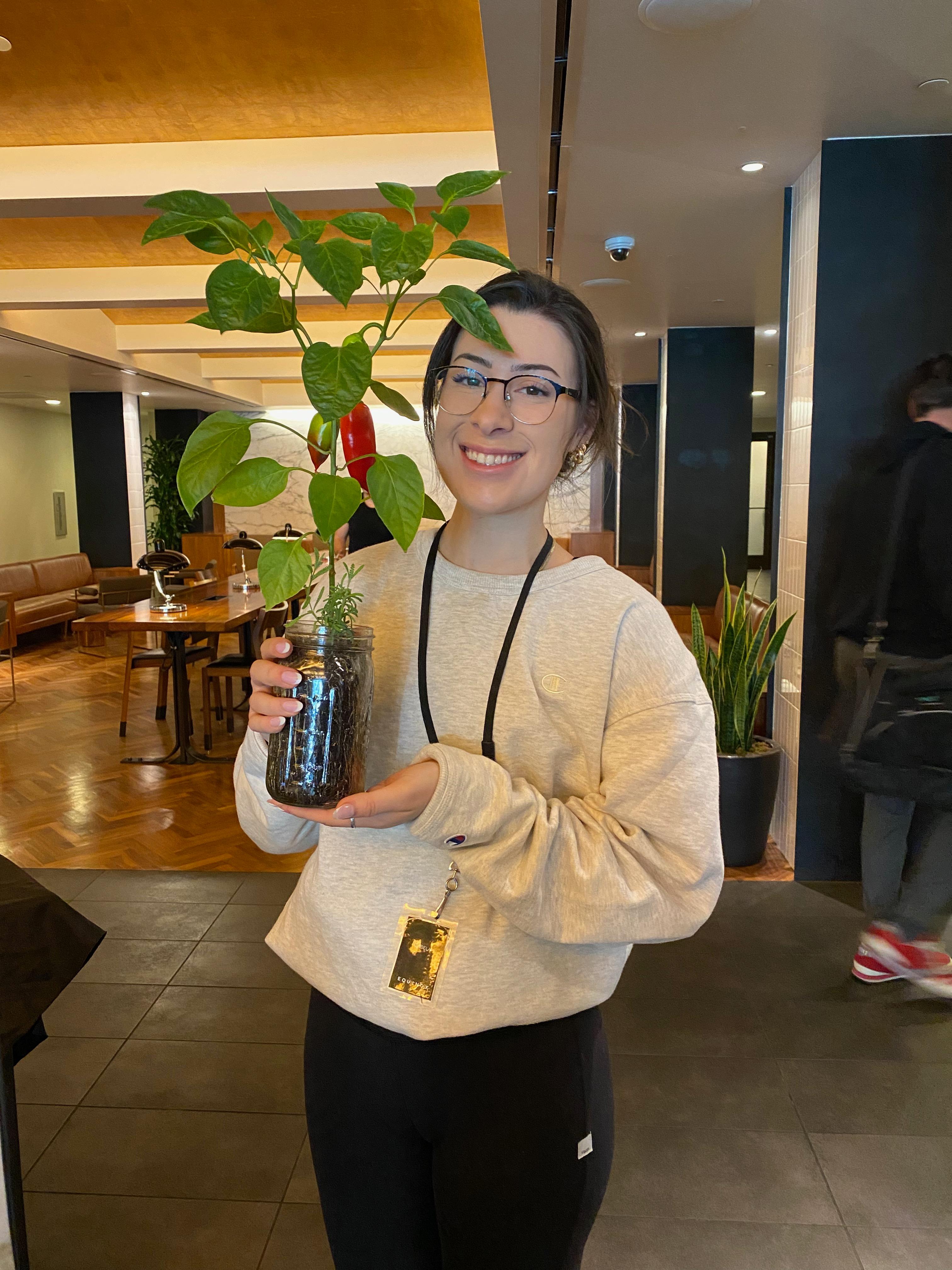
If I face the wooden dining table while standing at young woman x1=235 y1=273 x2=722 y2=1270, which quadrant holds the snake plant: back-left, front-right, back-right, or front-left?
front-right

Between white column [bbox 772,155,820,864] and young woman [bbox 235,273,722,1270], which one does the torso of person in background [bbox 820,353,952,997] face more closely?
the white column

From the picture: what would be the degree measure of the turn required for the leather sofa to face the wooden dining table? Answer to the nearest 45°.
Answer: approximately 45° to its right

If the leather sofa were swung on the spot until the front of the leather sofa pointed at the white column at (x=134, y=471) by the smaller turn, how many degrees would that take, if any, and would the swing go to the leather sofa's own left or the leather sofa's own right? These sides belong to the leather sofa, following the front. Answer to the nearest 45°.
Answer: approximately 90° to the leather sofa's own left

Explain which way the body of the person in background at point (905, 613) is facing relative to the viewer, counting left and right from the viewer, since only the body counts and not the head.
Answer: facing away from the viewer and to the right of the viewer

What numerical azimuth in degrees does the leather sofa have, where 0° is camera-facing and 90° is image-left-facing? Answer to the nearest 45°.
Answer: approximately 315°

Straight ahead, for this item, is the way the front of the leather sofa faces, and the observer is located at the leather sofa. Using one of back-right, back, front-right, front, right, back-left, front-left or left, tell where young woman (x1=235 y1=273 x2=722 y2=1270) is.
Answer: front-right

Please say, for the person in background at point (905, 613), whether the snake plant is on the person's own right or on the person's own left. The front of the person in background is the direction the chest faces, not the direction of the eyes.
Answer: on the person's own left

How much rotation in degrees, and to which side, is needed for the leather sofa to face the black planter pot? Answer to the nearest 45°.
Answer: approximately 45° to its right

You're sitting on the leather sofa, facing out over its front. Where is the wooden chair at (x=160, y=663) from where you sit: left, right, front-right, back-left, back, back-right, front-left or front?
front-right
